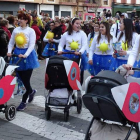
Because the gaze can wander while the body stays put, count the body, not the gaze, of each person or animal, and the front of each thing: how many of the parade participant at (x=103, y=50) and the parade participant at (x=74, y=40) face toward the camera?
2

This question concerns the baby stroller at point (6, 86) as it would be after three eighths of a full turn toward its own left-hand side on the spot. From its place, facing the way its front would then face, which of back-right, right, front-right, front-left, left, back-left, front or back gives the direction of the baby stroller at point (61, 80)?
front

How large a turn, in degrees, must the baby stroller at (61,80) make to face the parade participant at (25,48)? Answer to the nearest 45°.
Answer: approximately 90° to its right

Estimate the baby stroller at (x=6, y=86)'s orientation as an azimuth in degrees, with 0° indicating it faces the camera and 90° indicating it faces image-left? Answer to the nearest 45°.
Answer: approximately 45°

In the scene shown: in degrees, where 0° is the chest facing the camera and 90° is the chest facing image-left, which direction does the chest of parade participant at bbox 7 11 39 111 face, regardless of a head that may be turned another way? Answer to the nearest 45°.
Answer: approximately 45°

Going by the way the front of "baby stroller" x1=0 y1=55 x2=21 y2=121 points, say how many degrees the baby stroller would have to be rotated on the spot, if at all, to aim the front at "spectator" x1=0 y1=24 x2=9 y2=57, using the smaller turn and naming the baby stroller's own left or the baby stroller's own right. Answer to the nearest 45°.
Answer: approximately 135° to the baby stroller's own right

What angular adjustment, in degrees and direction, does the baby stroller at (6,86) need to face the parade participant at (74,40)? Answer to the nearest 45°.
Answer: approximately 180°

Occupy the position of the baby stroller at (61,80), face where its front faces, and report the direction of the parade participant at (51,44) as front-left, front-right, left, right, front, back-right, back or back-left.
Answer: back-right

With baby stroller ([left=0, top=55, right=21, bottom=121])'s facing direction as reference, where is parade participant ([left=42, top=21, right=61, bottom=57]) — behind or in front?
behind

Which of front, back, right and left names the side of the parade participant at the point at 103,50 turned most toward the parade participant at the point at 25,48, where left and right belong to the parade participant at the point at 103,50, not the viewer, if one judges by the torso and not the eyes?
right

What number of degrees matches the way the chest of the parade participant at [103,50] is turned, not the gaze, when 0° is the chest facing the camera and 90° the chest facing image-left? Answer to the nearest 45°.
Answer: approximately 0°

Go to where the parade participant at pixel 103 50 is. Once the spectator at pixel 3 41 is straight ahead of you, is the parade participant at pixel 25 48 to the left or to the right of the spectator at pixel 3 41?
left

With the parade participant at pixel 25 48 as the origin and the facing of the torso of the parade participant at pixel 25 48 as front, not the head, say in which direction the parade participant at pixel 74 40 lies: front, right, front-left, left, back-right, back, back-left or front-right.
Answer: back-left
